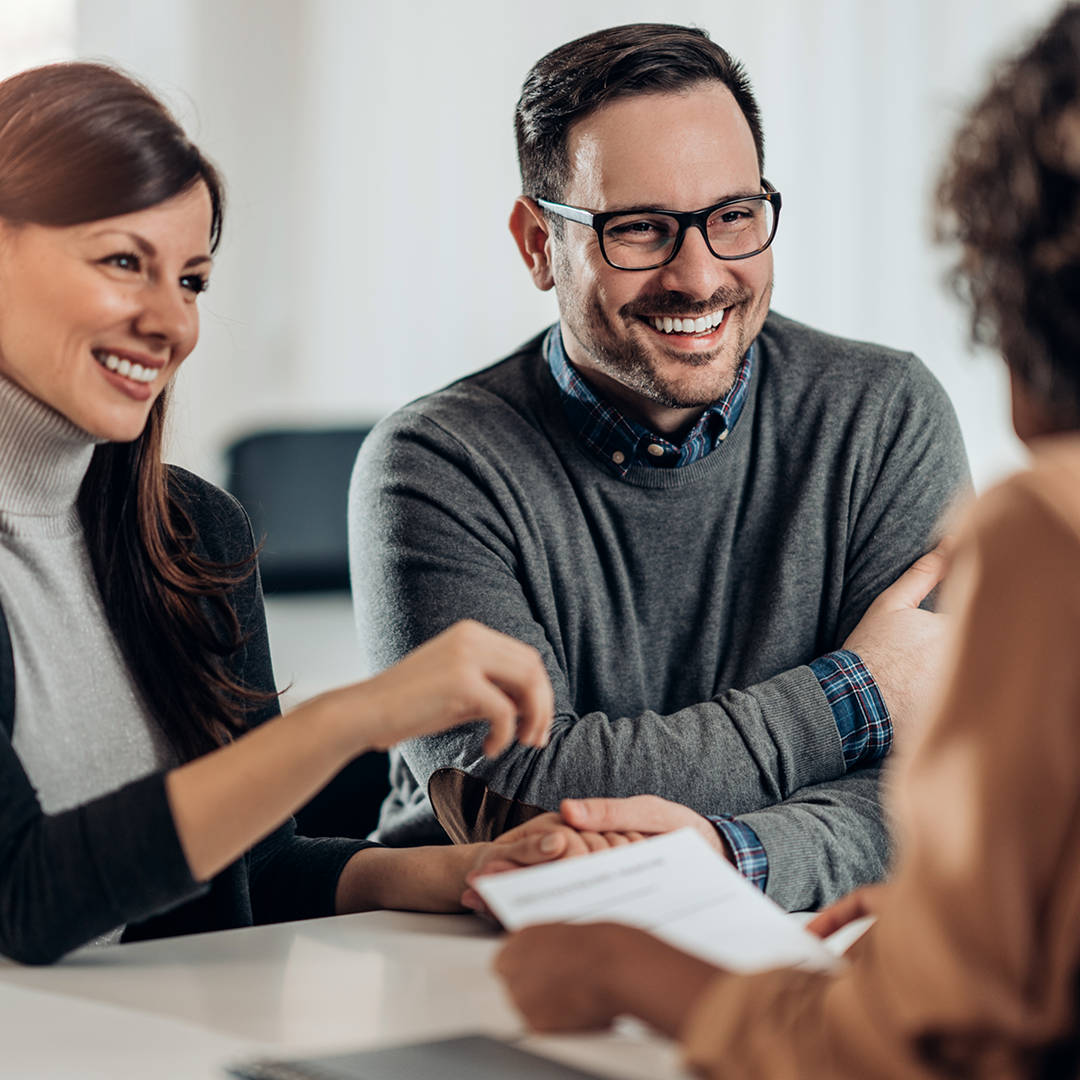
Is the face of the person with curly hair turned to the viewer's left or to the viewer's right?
to the viewer's left

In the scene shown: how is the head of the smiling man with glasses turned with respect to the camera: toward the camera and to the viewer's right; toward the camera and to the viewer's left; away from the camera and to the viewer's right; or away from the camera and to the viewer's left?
toward the camera and to the viewer's right

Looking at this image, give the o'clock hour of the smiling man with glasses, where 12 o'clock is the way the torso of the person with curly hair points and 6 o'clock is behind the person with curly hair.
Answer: The smiling man with glasses is roughly at 1 o'clock from the person with curly hair.

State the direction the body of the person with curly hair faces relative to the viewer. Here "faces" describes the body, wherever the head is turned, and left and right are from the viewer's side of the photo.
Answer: facing away from the viewer and to the left of the viewer

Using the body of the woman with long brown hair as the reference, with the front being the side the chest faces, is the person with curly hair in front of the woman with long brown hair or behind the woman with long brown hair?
in front

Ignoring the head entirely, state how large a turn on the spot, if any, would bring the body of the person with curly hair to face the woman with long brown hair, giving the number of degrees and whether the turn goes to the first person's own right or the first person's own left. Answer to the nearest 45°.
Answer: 0° — they already face them

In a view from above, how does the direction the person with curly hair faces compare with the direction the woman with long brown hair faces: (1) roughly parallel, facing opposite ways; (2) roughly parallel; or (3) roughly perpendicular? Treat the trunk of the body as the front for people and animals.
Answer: roughly parallel, facing opposite ways

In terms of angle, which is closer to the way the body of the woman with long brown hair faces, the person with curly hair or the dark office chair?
the person with curly hair

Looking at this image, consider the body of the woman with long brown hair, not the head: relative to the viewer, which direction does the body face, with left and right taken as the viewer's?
facing the viewer and to the right of the viewer
